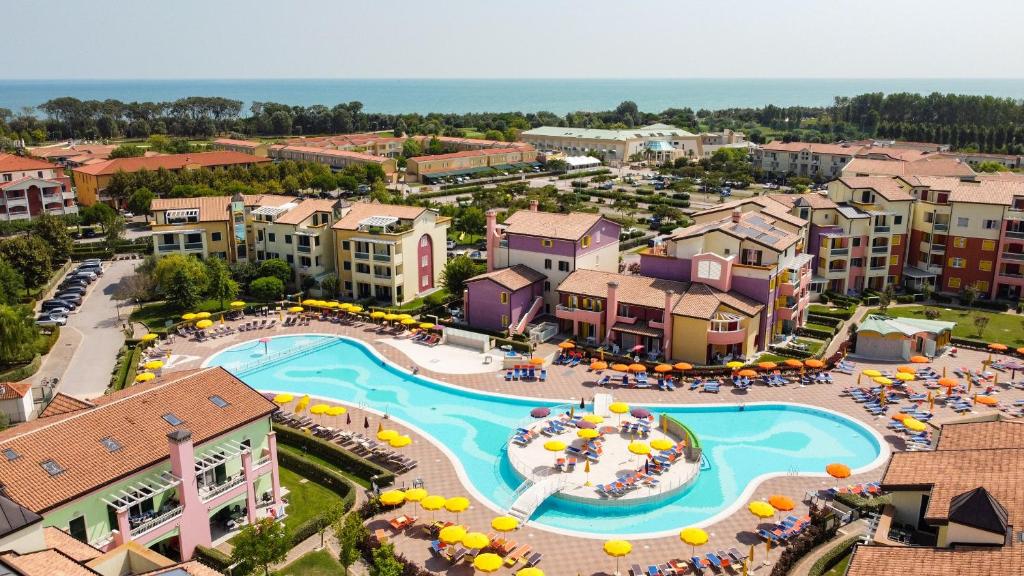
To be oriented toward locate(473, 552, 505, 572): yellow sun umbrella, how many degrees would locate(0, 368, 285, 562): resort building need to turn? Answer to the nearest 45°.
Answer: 0° — it already faces it

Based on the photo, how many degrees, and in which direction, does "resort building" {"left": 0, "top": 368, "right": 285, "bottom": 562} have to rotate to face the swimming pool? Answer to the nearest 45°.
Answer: approximately 45° to its left

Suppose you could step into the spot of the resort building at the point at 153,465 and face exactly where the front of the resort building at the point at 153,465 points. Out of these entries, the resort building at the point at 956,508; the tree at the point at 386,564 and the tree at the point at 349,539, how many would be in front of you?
3

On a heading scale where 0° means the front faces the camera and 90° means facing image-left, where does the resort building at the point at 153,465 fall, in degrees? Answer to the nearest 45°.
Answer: approximately 315°

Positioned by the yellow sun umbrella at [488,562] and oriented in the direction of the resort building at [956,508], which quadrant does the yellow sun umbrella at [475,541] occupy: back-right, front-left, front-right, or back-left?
back-left

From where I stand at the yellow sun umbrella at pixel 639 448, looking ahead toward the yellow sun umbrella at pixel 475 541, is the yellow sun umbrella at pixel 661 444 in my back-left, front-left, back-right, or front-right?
back-left

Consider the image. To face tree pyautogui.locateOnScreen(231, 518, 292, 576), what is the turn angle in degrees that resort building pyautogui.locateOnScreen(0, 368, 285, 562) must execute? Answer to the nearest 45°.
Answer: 0° — it already faces it

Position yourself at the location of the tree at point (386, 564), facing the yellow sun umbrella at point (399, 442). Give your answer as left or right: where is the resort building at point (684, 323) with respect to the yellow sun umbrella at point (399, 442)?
right

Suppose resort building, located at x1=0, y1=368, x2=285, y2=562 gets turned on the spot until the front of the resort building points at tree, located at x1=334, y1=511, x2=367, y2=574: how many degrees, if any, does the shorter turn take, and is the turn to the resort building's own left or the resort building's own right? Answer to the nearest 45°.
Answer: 0° — it already faces it

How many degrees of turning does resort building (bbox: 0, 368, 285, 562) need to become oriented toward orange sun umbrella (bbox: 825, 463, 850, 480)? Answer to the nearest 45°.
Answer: approximately 45° to its left

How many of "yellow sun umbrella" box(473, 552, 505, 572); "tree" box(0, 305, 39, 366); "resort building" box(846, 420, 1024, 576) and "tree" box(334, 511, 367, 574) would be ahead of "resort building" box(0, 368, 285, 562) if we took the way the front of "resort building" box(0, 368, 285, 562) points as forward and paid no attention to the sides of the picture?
3

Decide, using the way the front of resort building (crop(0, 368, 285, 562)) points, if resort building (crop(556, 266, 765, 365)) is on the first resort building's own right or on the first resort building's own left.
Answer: on the first resort building's own left
